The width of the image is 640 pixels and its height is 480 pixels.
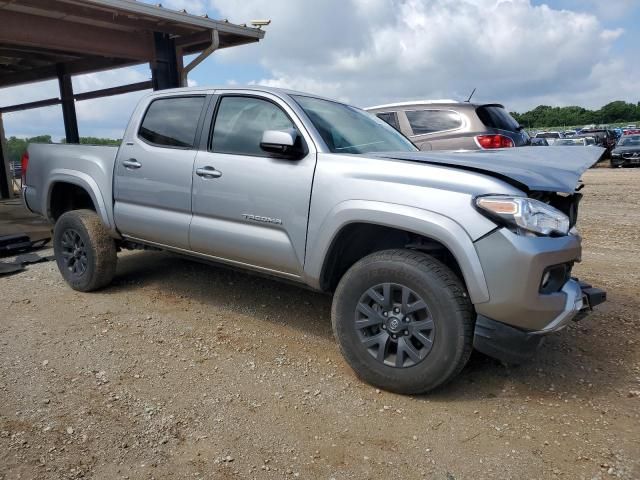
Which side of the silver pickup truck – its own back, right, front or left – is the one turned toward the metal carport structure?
back

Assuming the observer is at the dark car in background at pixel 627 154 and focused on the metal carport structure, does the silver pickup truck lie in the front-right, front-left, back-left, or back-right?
front-left

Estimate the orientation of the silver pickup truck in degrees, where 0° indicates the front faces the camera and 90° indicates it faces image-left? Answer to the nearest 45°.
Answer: approximately 315°

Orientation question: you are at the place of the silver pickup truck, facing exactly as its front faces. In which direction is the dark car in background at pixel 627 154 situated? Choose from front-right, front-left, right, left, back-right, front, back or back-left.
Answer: left
